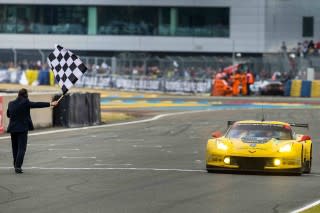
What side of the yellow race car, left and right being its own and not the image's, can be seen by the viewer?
front

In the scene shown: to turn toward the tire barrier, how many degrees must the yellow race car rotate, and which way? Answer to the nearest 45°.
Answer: approximately 135° to its right
